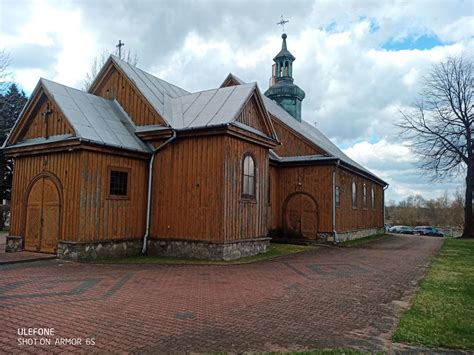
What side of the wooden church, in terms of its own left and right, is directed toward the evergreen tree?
right

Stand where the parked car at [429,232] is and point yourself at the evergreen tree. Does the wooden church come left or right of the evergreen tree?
left

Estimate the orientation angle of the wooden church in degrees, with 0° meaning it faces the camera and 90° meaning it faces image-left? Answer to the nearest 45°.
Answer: approximately 45°

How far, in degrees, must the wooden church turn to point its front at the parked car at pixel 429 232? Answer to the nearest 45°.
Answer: approximately 180°
